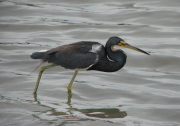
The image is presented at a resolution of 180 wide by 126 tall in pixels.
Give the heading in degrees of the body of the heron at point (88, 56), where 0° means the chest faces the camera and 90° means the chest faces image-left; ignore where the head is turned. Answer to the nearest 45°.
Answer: approximately 270°
